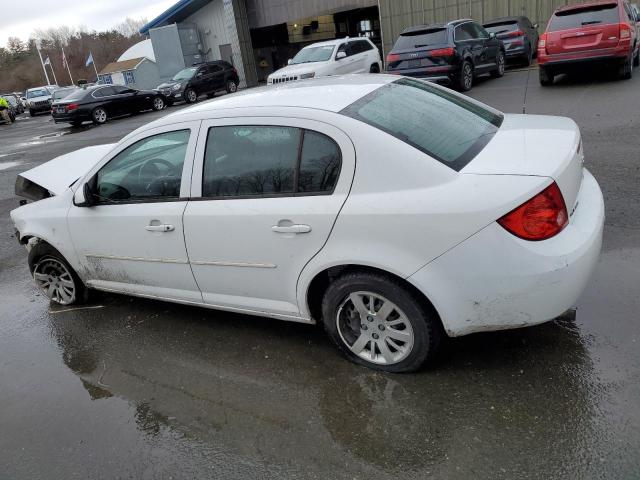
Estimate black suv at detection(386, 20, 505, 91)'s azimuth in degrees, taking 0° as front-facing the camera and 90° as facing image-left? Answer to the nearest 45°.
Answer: approximately 225°

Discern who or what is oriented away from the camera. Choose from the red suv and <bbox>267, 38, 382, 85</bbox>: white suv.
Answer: the red suv

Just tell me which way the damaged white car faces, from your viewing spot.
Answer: facing away from the viewer and to the left of the viewer

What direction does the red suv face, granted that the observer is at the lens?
facing away from the viewer

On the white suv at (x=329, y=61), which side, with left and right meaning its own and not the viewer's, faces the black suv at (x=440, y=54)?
left

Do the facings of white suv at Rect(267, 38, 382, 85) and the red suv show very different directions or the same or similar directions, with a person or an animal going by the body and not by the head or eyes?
very different directions

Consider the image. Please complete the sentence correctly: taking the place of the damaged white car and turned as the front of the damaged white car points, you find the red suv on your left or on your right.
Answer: on your right

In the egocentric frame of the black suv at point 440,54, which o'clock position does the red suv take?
The red suv is roughly at 2 o'clock from the black suv.

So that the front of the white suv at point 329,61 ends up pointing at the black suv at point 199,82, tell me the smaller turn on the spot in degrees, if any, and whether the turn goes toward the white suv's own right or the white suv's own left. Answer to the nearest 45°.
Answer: approximately 90° to the white suv's own right

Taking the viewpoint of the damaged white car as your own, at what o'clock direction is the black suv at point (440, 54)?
The black suv is roughly at 2 o'clock from the damaged white car.

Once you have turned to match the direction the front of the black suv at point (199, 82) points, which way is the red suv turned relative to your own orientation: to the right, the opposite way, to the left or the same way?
the opposite way

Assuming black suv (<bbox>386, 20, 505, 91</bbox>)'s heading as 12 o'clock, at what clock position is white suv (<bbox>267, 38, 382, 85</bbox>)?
The white suv is roughly at 9 o'clock from the black suv.

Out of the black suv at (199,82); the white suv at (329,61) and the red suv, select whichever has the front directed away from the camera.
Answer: the red suv

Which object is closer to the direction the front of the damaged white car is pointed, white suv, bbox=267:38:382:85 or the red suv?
the white suv

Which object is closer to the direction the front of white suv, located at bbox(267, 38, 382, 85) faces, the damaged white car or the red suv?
the damaged white car
